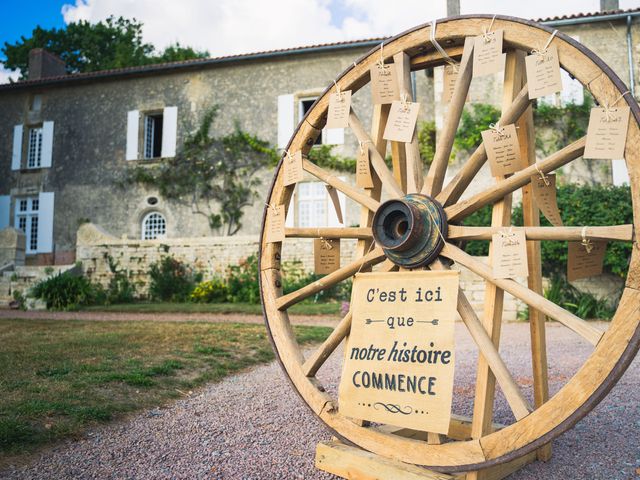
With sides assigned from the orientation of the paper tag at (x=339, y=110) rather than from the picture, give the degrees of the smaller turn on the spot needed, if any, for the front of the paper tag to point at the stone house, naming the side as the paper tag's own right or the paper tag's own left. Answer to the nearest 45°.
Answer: approximately 135° to the paper tag's own right

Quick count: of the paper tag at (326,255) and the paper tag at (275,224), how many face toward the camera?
2

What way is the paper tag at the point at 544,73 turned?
toward the camera

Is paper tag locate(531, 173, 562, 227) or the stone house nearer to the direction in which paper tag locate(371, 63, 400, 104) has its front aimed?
the paper tag

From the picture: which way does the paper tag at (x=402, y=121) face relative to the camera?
toward the camera

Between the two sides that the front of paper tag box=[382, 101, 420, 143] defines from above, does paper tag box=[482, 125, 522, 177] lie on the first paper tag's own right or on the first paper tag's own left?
on the first paper tag's own left

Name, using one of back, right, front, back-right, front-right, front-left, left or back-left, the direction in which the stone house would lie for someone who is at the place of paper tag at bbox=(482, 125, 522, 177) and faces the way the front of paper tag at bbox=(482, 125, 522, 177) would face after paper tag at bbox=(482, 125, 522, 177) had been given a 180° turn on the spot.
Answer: front-left

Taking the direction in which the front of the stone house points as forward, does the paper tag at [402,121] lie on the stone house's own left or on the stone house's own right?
on the stone house's own left

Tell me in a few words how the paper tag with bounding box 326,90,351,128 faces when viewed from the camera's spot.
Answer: facing the viewer

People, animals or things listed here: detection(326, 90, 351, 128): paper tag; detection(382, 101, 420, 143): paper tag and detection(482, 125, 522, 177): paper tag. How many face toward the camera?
3

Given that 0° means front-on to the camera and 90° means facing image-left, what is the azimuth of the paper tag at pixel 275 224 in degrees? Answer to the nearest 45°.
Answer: approximately 0°

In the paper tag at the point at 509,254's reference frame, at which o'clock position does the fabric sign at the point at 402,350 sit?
The fabric sign is roughly at 3 o'clock from the paper tag.
